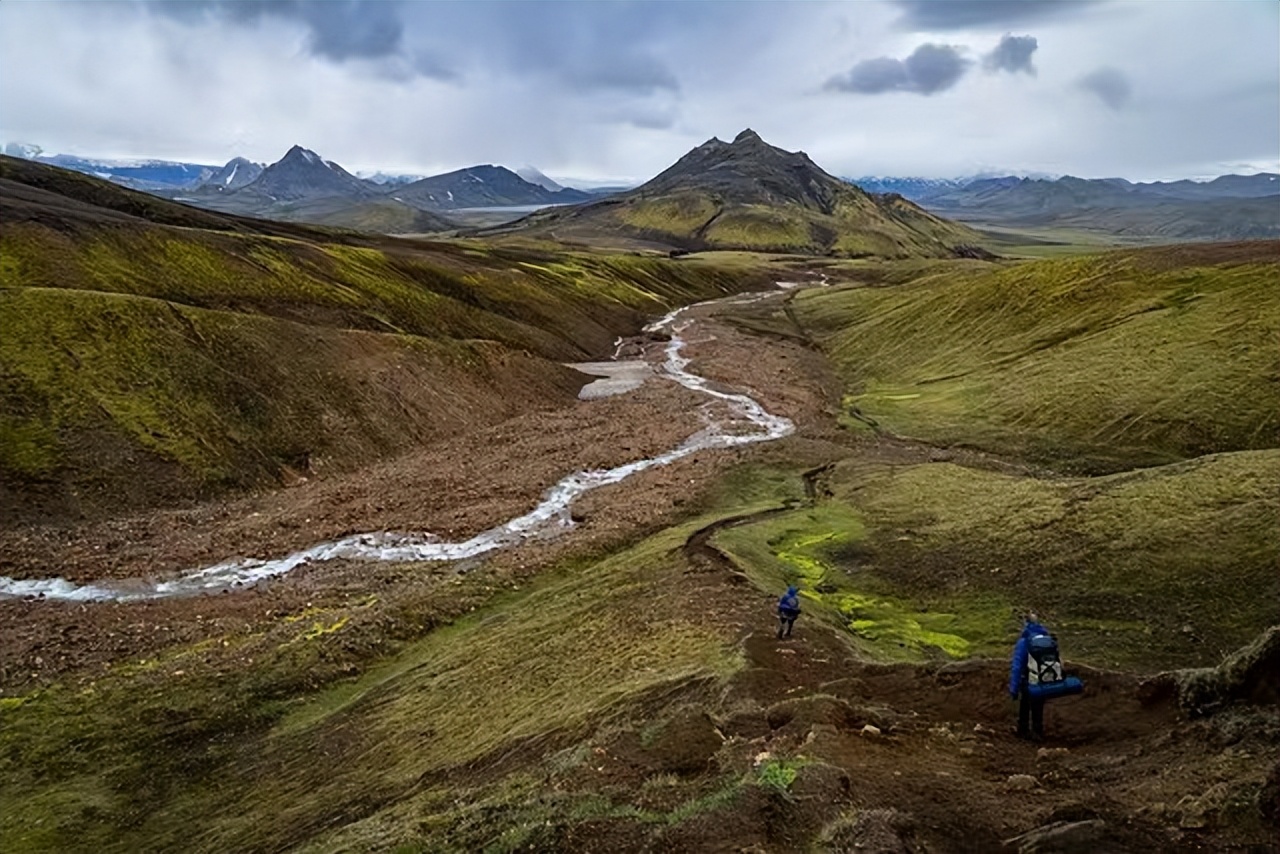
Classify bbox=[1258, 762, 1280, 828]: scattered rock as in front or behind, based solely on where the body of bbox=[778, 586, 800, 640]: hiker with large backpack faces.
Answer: behind

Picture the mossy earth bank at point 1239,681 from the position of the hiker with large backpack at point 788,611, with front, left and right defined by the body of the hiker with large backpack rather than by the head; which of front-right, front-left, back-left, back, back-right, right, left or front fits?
back-right

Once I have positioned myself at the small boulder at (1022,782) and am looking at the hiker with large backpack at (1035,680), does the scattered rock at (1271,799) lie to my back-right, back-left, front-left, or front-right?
back-right

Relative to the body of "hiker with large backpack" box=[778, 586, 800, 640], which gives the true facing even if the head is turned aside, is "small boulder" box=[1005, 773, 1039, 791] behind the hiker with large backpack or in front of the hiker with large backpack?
behind

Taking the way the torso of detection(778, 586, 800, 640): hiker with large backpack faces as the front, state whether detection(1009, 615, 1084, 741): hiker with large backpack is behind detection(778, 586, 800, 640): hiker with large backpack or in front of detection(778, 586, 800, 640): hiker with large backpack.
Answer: behind

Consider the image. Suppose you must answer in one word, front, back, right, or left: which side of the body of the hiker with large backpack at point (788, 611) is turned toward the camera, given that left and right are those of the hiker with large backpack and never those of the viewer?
back

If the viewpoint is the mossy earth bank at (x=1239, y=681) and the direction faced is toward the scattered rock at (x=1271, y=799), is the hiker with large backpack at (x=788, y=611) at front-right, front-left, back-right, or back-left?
back-right
